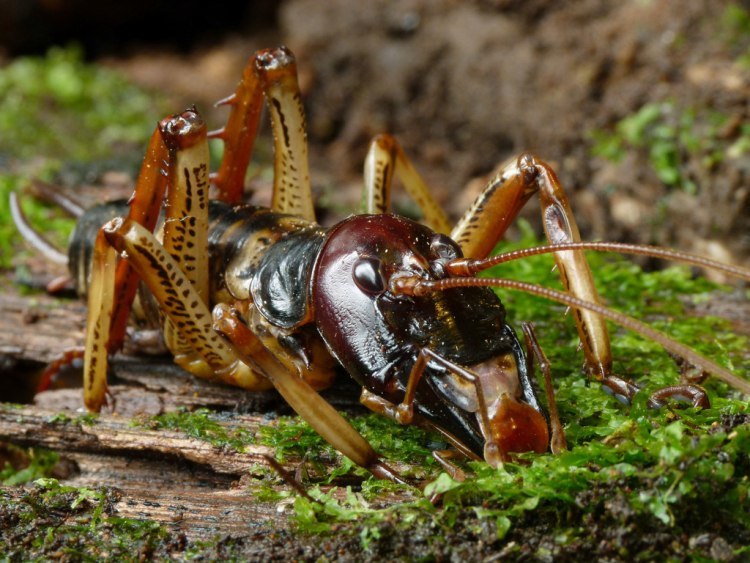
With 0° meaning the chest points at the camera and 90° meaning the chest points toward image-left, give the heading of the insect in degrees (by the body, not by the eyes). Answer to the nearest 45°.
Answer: approximately 315°
